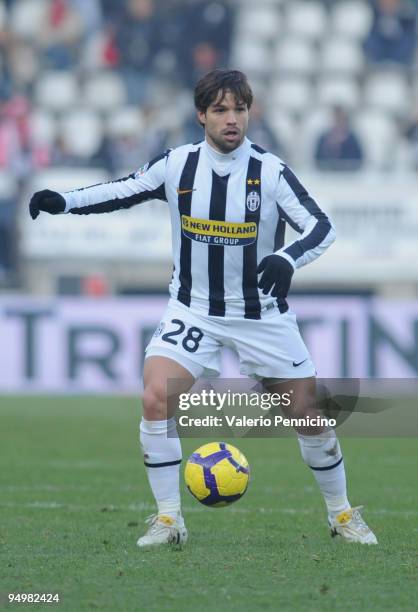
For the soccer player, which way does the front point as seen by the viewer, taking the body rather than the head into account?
toward the camera
